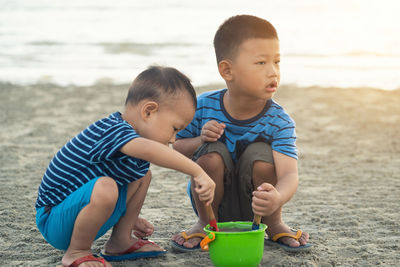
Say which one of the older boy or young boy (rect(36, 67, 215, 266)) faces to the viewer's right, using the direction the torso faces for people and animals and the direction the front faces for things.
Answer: the young boy

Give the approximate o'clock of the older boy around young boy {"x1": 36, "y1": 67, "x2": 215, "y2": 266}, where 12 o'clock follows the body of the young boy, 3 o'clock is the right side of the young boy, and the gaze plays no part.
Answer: The older boy is roughly at 11 o'clock from the young boy.

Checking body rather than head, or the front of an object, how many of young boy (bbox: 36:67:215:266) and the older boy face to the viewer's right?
1

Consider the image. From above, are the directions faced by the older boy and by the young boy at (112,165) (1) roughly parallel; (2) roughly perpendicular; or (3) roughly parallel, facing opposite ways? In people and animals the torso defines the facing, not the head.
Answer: roughly perpendicular

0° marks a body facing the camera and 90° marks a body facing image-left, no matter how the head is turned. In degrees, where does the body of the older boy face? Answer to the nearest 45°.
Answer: approximately 0°

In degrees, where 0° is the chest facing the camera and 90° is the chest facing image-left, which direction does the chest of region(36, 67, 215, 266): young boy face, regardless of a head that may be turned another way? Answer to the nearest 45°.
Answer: approximately 270°
